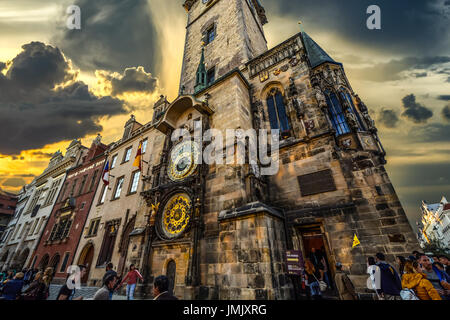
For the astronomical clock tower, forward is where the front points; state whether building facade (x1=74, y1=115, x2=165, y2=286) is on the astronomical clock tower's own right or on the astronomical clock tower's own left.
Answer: on the astronomical clock tower's own right

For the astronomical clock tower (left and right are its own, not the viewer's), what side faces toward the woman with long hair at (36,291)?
front

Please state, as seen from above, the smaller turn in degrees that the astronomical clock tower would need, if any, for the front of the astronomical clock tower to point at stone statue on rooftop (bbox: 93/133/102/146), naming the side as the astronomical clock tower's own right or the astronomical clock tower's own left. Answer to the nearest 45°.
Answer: approximately 45° to the astronomical clock tower's own right

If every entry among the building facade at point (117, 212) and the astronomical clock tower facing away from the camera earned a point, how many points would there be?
0

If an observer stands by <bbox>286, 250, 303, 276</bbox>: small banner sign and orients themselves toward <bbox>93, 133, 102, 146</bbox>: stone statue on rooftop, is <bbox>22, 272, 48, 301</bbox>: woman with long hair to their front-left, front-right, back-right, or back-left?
front-left

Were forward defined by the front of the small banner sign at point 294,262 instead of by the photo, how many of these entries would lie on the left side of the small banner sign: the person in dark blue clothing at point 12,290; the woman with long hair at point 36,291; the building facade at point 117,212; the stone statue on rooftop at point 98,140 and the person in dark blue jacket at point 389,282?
1

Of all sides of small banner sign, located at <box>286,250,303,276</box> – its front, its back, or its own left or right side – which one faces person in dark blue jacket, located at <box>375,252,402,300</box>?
left

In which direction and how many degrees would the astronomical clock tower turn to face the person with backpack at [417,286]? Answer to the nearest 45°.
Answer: approximately 90° to its left

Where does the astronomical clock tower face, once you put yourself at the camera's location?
facing the viewer and to the left of the viewer

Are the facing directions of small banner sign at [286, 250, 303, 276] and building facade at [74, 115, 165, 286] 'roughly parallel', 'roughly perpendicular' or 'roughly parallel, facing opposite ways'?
roughly parallel

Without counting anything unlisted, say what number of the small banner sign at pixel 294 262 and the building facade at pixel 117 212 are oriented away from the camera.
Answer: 0

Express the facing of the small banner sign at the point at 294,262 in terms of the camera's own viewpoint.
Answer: facing the viewer
